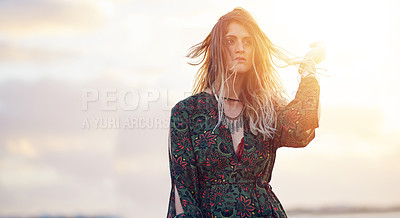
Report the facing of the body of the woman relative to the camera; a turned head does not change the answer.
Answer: toward the camera
